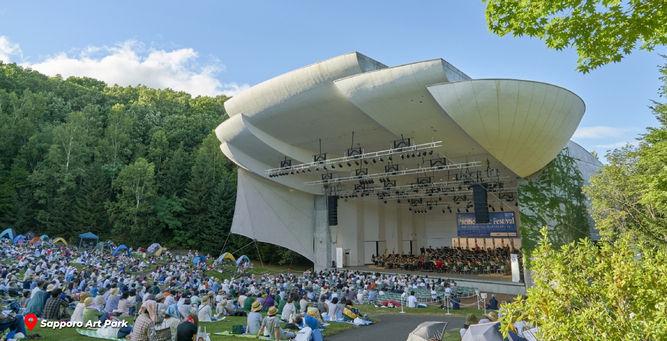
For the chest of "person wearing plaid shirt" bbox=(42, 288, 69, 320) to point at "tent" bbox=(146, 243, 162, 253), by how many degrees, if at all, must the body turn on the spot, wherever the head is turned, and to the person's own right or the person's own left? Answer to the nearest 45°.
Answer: approximately 45° to the person's own left

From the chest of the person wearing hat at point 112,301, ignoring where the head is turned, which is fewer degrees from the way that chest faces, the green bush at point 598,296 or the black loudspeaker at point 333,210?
the black loudspeaker

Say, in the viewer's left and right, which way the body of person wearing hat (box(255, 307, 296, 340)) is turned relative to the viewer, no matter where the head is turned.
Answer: facing away from the viewer and to the right of the viewer

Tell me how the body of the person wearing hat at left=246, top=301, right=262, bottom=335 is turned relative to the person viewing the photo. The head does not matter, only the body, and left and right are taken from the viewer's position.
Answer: facing away from the viewer and to the right of the viewer

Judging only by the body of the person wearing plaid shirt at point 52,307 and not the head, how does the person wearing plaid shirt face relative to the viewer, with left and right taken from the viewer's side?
facing away from the viewer and to the right of the viewer

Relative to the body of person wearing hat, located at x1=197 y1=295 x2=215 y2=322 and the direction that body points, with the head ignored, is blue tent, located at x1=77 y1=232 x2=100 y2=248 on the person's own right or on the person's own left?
on the person's own left

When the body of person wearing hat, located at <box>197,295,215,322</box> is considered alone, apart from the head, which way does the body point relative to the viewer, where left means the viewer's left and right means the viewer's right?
facing away from the viewer and to the right of the viewer

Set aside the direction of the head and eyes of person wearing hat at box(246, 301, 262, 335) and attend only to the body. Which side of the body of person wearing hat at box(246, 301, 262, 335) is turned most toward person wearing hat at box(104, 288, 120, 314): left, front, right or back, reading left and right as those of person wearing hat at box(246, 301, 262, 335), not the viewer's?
left

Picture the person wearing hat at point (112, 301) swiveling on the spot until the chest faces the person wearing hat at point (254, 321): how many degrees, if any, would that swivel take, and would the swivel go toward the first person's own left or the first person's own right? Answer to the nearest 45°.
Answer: approximately 90° to the first person's own right

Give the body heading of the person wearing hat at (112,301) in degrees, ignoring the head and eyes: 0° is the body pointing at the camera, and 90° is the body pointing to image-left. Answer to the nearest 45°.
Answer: approximately 225°

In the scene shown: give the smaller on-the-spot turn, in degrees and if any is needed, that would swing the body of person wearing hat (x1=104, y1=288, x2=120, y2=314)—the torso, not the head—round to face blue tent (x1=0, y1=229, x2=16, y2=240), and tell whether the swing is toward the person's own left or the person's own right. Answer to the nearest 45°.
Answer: approximately 45° to the person's own left
